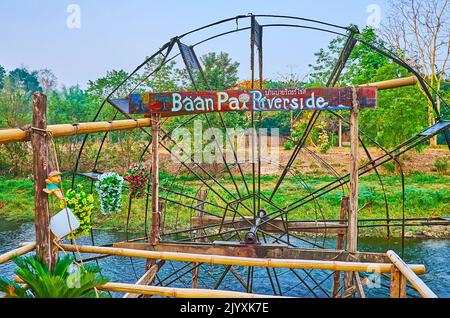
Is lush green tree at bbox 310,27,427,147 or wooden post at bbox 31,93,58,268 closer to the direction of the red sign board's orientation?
the wooden post

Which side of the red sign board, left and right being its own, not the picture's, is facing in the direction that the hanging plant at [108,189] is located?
right

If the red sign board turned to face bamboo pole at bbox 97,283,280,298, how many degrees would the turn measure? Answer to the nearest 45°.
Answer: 0° — it already faces it

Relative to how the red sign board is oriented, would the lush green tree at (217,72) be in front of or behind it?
behind

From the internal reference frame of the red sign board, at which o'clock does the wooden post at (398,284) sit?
The wooden post is roughly at 11 o'clock from the red sign board.

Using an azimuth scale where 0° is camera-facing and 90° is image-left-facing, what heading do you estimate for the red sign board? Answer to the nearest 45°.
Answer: approximately 0°

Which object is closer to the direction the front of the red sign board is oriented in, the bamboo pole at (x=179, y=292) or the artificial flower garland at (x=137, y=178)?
the bamboo pole

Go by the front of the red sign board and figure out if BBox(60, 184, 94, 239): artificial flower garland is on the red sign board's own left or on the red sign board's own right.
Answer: on the red sign board's own right

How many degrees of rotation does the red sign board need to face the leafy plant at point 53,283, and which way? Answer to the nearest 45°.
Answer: approximately 45° to its right
